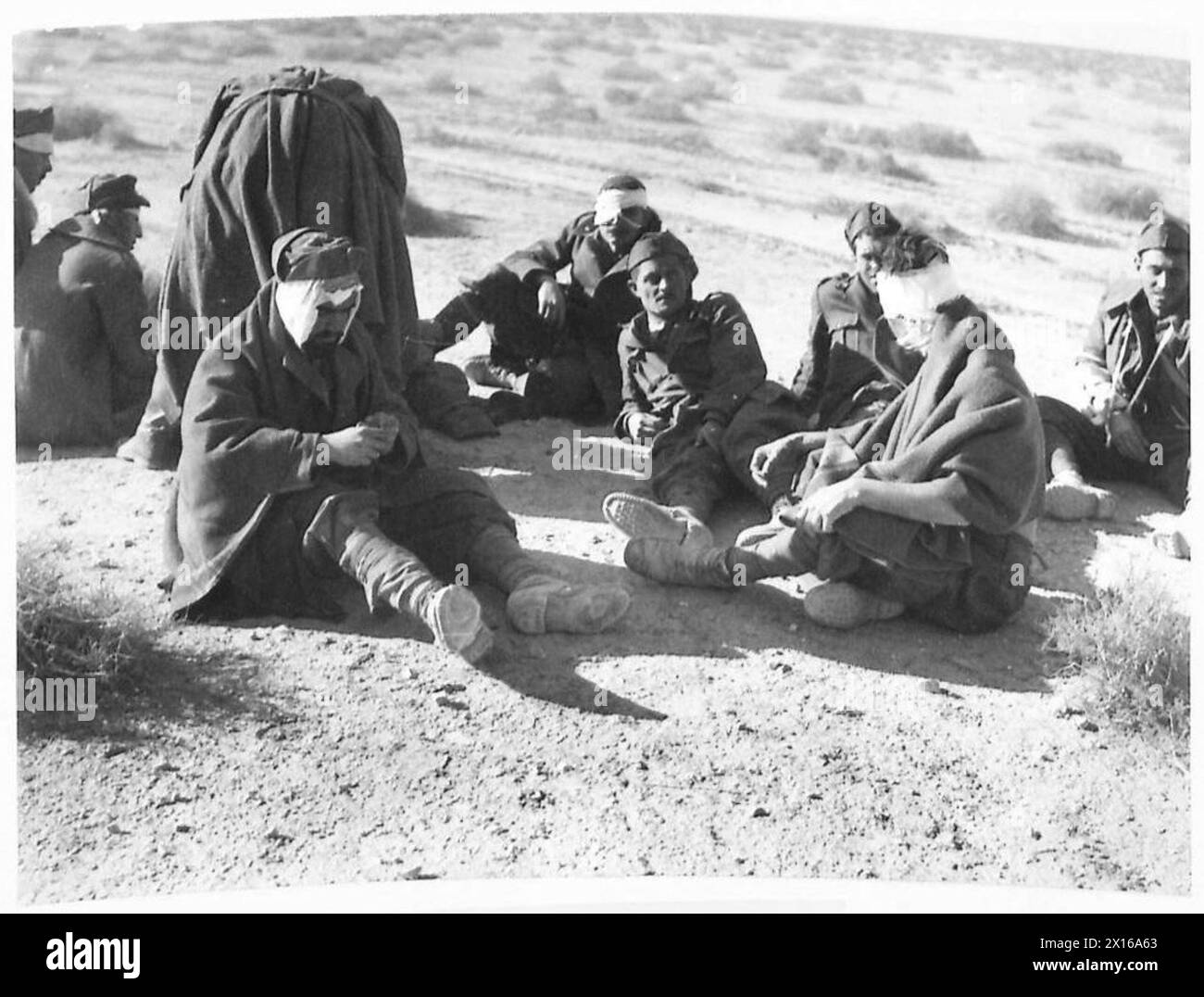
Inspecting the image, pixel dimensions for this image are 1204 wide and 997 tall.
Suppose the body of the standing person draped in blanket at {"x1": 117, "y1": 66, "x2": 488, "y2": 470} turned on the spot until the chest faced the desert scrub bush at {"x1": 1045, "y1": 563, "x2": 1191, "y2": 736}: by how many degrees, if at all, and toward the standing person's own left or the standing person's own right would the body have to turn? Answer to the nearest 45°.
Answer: approximately 135° to the standing person's own right

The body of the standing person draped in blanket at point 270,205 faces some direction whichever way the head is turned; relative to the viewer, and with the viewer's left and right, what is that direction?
facing away from the viewer

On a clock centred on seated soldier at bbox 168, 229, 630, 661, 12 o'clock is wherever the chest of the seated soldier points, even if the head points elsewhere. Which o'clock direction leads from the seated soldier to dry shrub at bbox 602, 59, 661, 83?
The dry shrub is roughly at 8 o'clock from the seated soldier.

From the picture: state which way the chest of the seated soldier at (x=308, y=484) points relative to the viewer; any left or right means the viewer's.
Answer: facing the viewer and to the right of the viewer

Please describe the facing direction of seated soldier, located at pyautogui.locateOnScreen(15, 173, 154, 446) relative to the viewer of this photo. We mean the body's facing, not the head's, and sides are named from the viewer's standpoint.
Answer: facing away from the viewer and to the right of the viewer

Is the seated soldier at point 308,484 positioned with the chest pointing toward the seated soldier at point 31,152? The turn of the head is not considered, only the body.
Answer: no

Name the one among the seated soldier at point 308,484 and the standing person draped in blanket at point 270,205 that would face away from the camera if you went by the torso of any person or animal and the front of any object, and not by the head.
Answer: the standing person draped in blanket at point 270,205

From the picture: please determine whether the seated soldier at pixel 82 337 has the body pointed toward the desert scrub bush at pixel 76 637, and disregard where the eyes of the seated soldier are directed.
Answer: no

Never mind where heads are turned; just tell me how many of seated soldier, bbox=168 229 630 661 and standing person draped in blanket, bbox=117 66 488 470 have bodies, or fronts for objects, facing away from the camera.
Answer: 1

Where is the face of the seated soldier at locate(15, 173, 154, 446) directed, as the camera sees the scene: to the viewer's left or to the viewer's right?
to the viewer's right

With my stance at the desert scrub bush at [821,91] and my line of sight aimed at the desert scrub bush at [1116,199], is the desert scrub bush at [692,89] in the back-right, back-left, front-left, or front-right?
back-right

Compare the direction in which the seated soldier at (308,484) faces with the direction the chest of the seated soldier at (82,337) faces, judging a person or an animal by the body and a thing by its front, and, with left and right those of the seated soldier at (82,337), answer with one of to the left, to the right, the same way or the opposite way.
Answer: to the right

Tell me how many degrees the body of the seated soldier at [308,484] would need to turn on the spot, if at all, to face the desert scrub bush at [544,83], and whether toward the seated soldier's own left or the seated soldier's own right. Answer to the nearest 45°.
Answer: approximately 135° to the seated soldier's own left

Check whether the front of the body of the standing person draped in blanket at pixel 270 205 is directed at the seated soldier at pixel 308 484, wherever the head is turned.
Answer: no

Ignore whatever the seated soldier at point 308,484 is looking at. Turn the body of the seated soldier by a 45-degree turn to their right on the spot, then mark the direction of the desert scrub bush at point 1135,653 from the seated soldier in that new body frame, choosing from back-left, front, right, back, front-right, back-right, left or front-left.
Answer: left

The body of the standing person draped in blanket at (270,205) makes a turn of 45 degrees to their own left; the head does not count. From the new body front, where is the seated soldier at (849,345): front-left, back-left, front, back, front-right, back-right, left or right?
back-right

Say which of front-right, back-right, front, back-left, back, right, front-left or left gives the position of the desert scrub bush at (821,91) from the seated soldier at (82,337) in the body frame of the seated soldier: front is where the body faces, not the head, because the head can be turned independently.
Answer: front
